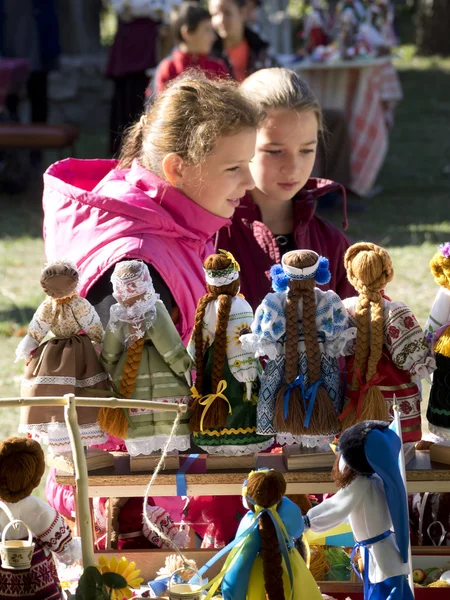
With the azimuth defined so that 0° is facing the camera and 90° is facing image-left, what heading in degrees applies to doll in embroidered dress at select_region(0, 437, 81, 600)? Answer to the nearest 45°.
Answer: approximately 180°

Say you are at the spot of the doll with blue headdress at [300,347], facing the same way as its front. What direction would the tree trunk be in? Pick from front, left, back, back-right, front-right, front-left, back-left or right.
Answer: front

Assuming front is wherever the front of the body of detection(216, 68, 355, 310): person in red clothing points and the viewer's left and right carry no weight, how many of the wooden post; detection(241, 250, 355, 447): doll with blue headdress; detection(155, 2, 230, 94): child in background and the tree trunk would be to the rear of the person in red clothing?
2

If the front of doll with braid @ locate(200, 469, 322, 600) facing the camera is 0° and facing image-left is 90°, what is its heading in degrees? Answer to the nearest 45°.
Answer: approximately 180°

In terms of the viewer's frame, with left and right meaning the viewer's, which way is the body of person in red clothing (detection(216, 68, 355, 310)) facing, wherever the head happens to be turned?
facing the viewer

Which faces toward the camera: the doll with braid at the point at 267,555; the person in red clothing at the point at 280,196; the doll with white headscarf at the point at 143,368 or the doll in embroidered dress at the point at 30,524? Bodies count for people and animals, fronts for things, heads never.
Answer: the person in red clothing

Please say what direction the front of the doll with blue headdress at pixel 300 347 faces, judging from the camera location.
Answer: facing away from the viewer

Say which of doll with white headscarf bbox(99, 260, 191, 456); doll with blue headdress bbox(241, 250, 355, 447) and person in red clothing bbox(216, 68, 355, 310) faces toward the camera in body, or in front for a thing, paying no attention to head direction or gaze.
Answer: the person in red clothing

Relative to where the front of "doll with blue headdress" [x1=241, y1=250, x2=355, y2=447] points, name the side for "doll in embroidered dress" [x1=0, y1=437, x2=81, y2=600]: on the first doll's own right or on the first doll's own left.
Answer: on the first doll's own left
